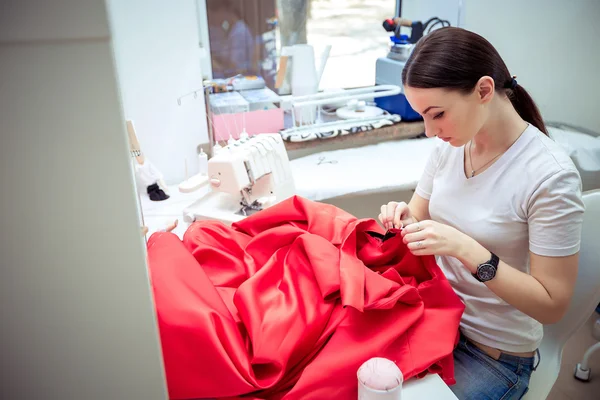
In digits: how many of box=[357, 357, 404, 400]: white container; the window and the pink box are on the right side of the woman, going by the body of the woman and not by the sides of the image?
2

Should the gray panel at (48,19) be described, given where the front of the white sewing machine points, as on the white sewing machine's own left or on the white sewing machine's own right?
on the white sewing machine's own right

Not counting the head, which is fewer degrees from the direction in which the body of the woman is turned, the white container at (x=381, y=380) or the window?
the white container

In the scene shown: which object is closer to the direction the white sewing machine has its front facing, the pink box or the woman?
the woman

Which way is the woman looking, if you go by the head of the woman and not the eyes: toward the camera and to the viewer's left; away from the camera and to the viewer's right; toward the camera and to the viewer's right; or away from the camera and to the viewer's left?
toward the camera and to the viewer's left

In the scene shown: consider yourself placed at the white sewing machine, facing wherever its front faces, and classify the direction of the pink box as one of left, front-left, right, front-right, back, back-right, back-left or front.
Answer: back-left

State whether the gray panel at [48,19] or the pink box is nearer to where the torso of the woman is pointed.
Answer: the gray panel

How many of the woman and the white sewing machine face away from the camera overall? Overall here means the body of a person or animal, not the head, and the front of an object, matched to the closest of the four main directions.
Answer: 0

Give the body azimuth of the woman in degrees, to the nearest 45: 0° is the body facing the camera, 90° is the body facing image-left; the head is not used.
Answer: approximately 45°

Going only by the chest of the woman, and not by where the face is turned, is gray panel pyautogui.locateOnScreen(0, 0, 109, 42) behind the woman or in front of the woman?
in front

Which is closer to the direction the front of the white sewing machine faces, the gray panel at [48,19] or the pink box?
the gray panel

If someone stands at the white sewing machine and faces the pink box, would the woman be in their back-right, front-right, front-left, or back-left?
back-right

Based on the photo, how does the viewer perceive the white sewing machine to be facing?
facing the viewer and to the right of the viewer

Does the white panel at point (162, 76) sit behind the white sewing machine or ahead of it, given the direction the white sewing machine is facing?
behind
